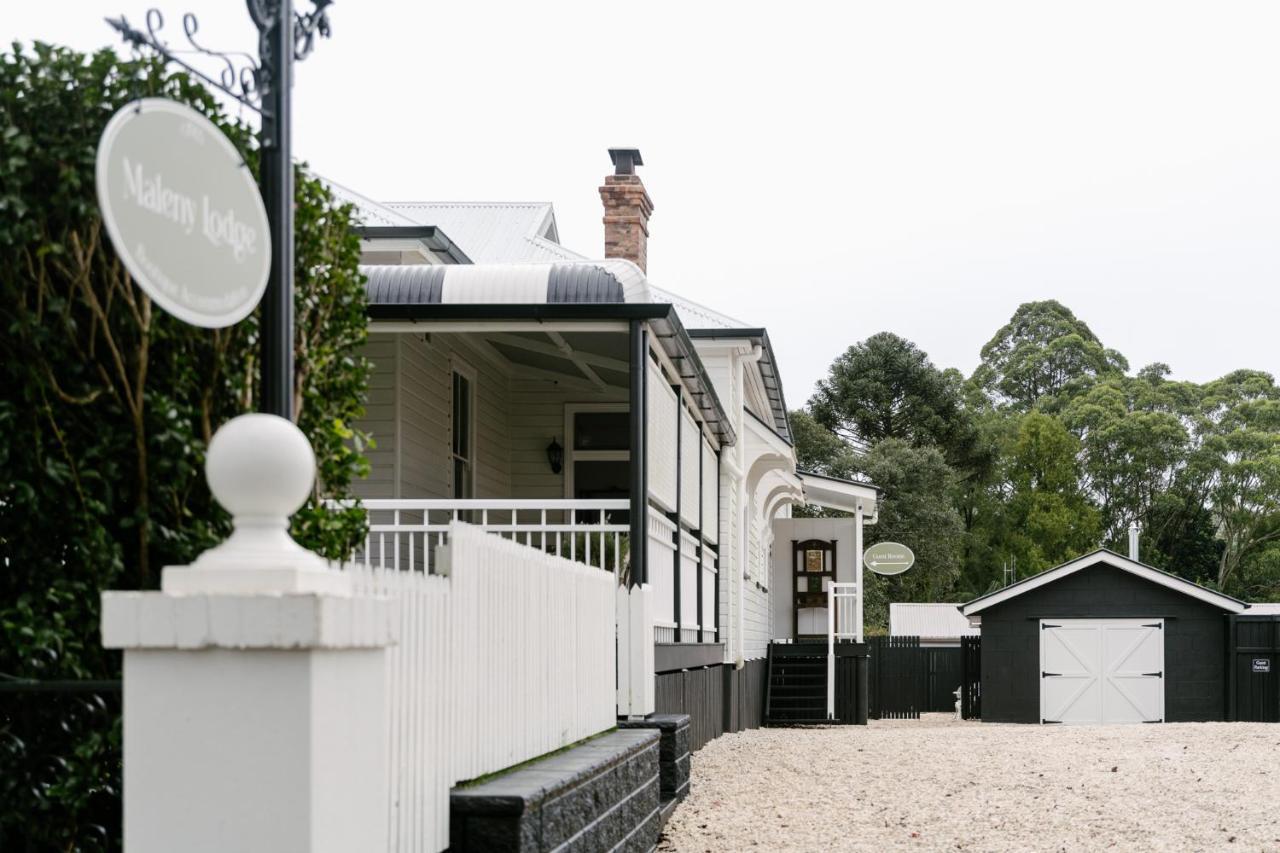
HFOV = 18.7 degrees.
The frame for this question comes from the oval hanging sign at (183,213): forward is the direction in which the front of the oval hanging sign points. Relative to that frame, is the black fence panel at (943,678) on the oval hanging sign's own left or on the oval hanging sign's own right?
on the oval hanging sign's own left

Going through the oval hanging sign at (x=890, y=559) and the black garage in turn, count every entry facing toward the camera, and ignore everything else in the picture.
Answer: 2

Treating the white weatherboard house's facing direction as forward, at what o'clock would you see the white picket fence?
The white picket fence is roughly at 12 o'clock from the white weatherboard house.

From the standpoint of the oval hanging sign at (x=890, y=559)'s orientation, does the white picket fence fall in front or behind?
in front

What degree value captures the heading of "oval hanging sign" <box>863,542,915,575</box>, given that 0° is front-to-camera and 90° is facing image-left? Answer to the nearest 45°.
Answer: approximately 0°

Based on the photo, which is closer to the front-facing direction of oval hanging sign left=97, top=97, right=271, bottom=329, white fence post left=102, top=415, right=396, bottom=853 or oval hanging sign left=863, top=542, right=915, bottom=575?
the white fence post

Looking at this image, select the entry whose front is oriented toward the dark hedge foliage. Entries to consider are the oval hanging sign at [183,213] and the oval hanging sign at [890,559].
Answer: the oval hanging sign at [890,559]
